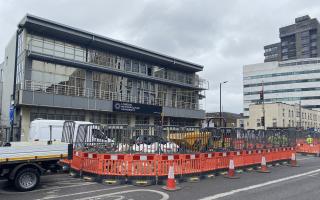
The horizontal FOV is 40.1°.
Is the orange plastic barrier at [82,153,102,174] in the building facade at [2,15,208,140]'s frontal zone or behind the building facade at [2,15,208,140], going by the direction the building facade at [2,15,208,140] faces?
frontal zone

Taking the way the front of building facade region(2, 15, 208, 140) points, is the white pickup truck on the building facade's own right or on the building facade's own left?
on the building facade's own right

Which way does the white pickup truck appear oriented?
to the viewer's left

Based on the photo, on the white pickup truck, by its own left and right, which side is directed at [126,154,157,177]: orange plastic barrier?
back

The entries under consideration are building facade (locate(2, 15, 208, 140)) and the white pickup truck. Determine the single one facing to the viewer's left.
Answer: the white pickup truck

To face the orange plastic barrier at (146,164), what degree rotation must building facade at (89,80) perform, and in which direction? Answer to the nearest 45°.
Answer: approximately 45° to its right

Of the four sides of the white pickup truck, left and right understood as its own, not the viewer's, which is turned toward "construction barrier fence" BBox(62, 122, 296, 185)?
back

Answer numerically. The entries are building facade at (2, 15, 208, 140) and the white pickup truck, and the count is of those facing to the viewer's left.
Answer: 1

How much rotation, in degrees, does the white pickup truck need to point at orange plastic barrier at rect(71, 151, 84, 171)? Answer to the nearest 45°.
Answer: approximately 135° to its right

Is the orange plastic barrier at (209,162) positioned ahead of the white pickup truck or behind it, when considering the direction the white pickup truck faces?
behind
